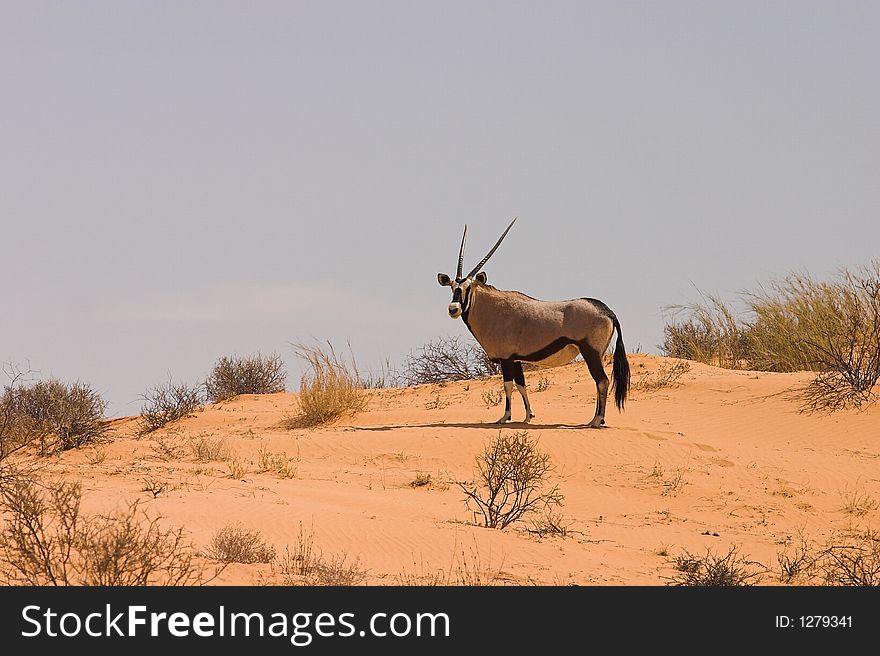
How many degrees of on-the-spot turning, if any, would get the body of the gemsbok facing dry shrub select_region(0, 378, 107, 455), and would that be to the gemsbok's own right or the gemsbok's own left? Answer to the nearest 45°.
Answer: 0° — it already faces it

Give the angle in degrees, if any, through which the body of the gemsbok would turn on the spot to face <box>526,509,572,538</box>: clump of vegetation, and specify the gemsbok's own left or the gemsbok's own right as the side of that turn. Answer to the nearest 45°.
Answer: approximately 90° to the gemsbok's own left

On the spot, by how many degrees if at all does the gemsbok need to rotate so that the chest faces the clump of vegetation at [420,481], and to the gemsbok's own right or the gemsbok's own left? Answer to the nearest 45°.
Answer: approximately 90° to the gemsbok's own left

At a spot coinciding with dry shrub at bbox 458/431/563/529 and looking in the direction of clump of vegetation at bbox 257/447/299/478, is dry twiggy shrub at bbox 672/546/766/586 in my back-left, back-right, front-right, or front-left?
back-left

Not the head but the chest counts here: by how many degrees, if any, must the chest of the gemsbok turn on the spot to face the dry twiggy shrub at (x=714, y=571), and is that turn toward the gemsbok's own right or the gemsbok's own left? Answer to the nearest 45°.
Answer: approximately 90° to the gemsbok's own left

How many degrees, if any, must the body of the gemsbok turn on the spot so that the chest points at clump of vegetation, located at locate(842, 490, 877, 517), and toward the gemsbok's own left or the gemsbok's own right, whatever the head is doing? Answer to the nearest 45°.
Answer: approximately 135° to the gemsbok's own left

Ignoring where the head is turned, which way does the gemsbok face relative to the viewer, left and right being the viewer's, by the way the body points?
facing to the left of the viewer

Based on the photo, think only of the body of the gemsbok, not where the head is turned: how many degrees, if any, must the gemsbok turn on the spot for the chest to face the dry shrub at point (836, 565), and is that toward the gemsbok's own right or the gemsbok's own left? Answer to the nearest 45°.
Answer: approximately 90° to the gemsbok's own left

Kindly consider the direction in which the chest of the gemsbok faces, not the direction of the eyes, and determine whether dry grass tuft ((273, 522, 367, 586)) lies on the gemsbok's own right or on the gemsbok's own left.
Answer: on the gemsbok's own left

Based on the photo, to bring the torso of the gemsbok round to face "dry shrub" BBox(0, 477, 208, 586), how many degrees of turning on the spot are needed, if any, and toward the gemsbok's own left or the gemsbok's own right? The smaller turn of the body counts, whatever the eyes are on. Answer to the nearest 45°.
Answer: approximately 90° to the gemsbok's own left
